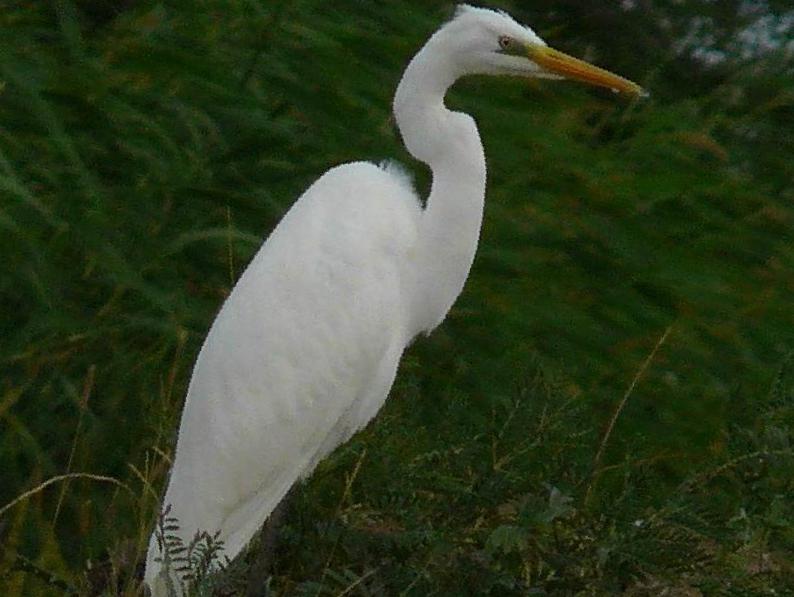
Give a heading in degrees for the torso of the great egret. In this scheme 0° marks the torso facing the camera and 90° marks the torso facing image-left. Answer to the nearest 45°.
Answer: approximately 270°
